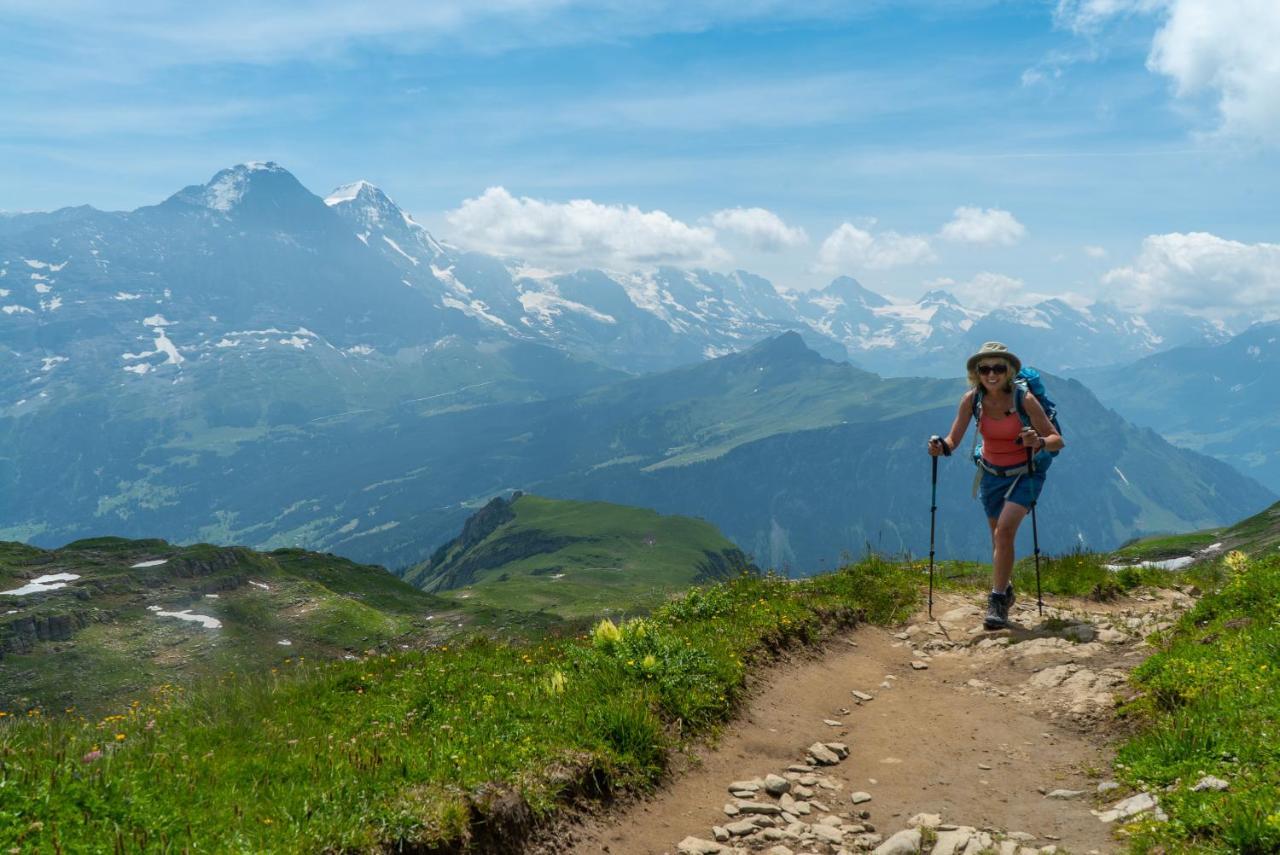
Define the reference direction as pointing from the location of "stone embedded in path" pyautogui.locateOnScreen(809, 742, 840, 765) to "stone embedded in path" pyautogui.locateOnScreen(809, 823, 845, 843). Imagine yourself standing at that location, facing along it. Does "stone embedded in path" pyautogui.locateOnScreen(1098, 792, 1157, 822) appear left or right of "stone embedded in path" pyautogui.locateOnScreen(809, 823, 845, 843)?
left

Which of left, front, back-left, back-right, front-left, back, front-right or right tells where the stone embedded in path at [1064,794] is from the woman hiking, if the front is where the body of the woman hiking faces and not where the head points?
front

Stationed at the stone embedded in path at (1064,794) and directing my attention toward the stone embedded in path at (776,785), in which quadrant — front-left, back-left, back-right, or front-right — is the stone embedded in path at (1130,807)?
back-left

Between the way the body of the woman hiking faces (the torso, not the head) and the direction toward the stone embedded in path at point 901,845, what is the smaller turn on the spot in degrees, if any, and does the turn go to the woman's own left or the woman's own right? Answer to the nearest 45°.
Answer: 0° — they already face it

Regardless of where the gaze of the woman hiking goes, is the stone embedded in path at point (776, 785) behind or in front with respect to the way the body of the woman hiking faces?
in front

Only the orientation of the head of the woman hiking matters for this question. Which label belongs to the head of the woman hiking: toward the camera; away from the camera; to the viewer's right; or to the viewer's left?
toward the camera

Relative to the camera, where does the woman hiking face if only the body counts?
toward the camera

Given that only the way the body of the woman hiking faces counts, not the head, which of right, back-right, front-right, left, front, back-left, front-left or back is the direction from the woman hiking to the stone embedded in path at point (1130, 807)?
front

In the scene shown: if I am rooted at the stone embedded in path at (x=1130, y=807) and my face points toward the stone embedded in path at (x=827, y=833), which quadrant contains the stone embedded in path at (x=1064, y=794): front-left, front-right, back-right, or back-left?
front-right

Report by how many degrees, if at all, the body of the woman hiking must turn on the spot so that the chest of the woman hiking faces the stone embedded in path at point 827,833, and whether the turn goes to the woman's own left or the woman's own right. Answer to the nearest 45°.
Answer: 0° — they already face it

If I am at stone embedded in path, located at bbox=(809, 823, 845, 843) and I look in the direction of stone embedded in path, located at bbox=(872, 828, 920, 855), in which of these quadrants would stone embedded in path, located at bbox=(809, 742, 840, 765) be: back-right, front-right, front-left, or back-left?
back-left

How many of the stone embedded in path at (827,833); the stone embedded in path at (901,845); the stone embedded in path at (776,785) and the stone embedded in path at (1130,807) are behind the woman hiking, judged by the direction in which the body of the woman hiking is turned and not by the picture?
0

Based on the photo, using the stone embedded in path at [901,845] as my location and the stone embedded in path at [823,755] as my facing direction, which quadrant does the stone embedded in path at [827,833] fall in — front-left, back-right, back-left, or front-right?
front-left

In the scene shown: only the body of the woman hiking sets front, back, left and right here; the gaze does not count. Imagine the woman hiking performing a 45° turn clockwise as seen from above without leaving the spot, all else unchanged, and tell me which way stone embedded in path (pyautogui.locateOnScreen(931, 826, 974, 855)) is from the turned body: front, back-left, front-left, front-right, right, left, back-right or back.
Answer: front-left
